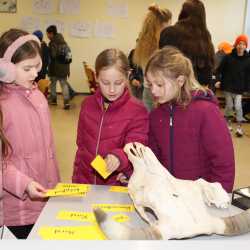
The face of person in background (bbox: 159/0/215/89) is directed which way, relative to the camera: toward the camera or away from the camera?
away from the camera

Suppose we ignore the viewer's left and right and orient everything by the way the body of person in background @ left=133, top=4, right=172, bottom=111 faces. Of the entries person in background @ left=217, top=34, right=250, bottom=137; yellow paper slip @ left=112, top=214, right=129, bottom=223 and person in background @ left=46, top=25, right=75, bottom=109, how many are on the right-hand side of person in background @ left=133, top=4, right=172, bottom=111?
1

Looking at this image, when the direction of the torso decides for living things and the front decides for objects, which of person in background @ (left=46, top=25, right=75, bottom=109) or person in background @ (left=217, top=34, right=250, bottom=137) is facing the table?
person in background @ (left=217, top=34, right=250, bottom=137)

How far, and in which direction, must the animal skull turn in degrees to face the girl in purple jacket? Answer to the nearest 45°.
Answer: approximately 45° to its right

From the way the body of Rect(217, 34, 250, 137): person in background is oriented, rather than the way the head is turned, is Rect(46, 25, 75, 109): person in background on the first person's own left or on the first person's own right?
on the first person's own right
